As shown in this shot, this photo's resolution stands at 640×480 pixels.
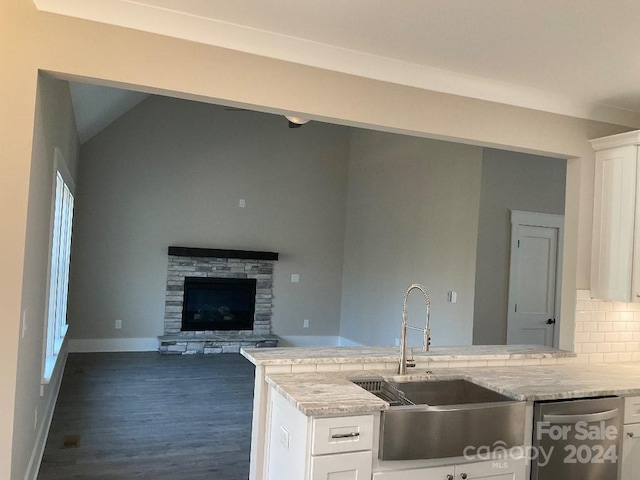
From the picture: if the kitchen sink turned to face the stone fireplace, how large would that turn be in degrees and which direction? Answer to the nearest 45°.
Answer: approximately 180°

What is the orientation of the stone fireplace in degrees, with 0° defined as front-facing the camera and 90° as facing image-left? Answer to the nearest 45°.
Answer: approximately 0°

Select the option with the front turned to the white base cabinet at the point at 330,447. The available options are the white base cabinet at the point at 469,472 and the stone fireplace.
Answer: the stone fireplace

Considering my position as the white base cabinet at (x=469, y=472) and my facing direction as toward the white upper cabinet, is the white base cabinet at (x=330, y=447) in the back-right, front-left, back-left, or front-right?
back-left

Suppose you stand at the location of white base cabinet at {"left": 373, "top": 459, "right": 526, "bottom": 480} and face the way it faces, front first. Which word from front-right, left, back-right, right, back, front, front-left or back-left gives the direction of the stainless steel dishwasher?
left

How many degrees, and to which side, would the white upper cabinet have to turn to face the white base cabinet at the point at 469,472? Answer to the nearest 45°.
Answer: approximately 45° to its right

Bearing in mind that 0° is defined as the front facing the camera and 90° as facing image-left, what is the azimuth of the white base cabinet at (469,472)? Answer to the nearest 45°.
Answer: approximately 315°
